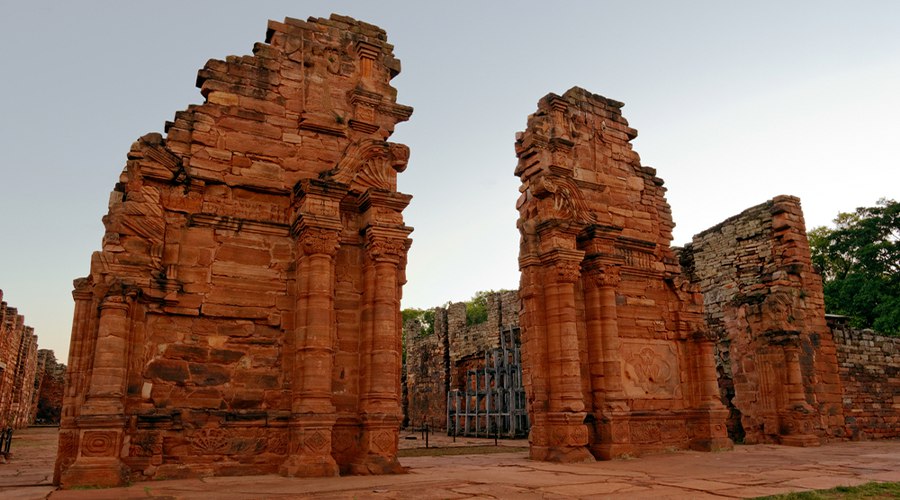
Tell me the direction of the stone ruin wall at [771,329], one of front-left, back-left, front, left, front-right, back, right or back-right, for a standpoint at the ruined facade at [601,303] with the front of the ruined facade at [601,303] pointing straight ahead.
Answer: left

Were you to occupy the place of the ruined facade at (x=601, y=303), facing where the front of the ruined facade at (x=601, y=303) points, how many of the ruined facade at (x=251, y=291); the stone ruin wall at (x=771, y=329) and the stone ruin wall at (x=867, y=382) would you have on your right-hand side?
1

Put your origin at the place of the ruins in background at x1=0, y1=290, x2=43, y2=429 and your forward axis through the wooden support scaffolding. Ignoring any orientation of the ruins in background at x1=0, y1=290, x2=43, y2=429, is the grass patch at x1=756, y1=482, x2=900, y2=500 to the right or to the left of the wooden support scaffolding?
right

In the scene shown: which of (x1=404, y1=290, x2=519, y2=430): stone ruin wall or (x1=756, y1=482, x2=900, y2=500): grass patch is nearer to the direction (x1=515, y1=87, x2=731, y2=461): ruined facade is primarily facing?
the grass patch

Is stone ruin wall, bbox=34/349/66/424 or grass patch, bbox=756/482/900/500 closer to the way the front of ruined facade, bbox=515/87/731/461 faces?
the grass patch

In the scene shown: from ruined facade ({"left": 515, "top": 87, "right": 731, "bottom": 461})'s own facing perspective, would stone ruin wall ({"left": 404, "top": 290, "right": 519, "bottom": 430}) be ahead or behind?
behind

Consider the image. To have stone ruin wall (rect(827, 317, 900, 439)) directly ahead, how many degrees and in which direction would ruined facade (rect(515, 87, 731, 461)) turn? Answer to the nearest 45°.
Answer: approximately 90° to its left

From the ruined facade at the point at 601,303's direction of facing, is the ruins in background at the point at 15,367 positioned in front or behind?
behind

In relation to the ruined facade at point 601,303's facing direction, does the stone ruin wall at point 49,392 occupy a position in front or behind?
behind

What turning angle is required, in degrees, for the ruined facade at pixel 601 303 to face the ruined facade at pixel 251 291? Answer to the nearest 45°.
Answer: approximately 90° to its right

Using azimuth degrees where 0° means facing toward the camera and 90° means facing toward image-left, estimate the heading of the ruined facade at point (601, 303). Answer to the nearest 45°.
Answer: approximately 315°

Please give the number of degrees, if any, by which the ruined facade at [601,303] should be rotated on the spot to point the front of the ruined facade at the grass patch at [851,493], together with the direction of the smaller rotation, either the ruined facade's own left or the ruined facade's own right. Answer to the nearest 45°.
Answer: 0° — it already faces it

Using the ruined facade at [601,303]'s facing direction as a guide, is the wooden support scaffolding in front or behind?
behind
